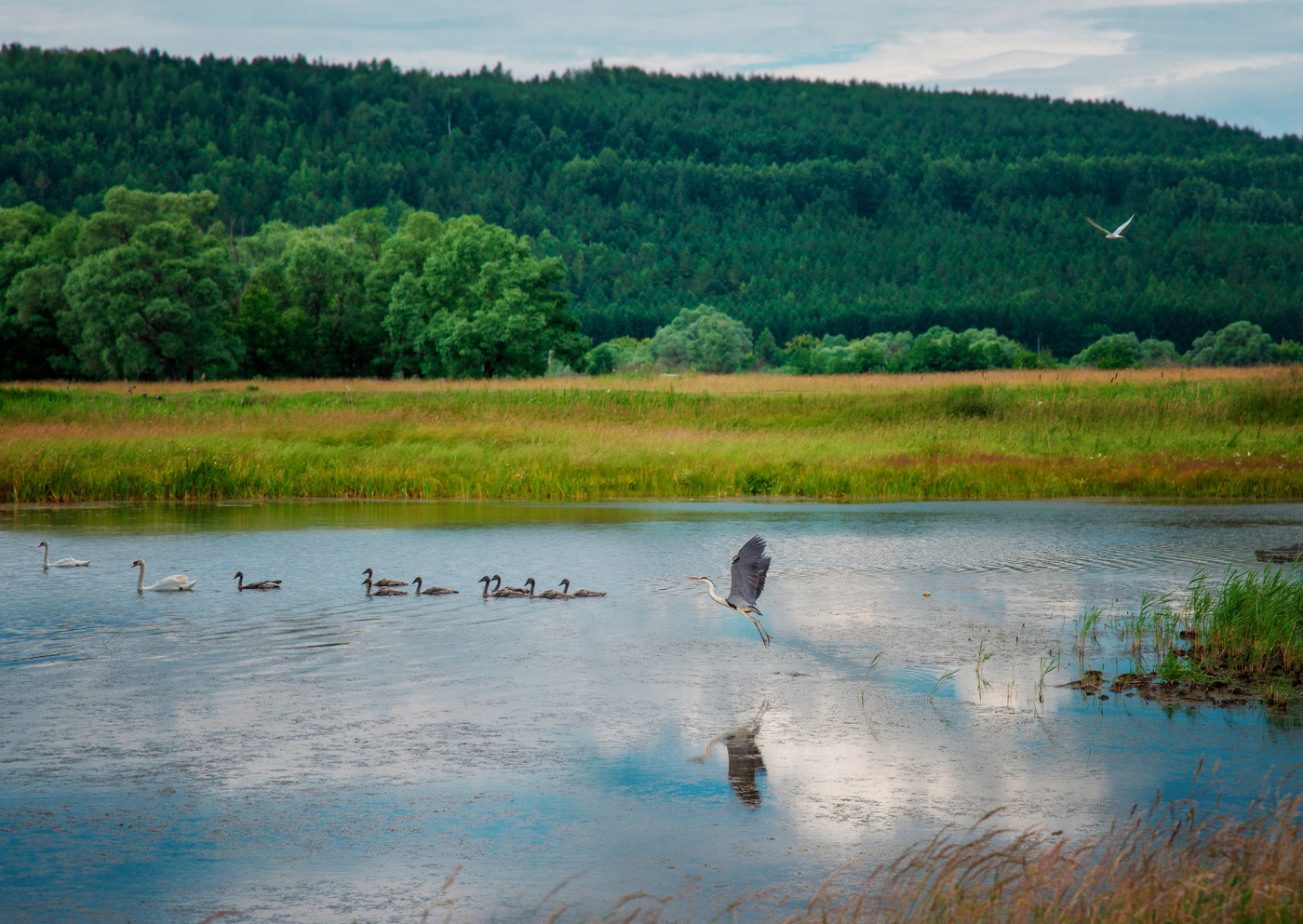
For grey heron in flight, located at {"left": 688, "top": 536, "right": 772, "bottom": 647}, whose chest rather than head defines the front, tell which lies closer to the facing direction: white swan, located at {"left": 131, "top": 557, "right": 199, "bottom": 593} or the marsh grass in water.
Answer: the white swan

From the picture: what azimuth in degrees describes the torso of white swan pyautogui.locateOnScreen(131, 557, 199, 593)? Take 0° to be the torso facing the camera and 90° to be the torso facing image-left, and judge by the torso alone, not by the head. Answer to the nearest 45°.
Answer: approximately 90°

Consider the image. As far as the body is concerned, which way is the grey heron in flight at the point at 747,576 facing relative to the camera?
to the viewer's left

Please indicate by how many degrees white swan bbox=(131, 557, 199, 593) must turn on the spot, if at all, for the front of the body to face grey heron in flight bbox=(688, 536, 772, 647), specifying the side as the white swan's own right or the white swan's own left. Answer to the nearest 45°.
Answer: approximately 135° to the white swan's own left

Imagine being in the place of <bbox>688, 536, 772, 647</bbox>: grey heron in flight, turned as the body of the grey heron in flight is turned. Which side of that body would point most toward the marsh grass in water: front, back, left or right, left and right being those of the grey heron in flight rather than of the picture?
back

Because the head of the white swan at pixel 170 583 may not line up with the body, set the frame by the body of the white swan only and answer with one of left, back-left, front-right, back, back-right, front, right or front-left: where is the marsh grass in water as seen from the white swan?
back-left

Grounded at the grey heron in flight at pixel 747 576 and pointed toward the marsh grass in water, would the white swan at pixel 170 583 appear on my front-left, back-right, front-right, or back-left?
back-left

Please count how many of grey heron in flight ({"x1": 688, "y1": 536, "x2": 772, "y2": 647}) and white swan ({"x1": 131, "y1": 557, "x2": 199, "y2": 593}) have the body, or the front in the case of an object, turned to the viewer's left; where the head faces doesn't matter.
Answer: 2
